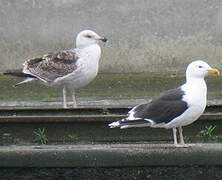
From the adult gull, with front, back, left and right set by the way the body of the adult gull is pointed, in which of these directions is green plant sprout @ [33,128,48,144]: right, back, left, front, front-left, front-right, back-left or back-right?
back

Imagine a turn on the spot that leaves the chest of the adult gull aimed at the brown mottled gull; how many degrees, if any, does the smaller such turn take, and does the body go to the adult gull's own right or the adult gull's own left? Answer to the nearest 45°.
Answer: approximately 135° to the adult gull's own left

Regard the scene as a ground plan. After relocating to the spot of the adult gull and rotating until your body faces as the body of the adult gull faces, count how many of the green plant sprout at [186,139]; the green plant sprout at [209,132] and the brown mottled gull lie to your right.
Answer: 0

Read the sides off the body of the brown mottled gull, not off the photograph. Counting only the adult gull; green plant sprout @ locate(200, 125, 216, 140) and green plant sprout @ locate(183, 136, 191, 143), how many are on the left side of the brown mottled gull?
0

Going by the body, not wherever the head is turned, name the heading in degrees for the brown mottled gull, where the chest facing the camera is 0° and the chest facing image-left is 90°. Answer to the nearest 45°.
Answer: approximately 270°

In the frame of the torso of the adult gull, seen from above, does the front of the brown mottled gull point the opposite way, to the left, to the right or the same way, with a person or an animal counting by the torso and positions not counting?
the same way

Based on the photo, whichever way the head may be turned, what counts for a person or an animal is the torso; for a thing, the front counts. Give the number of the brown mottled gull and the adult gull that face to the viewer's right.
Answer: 2

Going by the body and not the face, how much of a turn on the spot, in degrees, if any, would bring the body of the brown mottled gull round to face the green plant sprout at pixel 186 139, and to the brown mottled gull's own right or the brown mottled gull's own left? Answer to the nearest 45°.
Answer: approximately 45° to the brown mottled gull's own right

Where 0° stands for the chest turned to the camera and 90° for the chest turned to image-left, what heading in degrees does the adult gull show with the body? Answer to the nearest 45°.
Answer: approximately 270°
